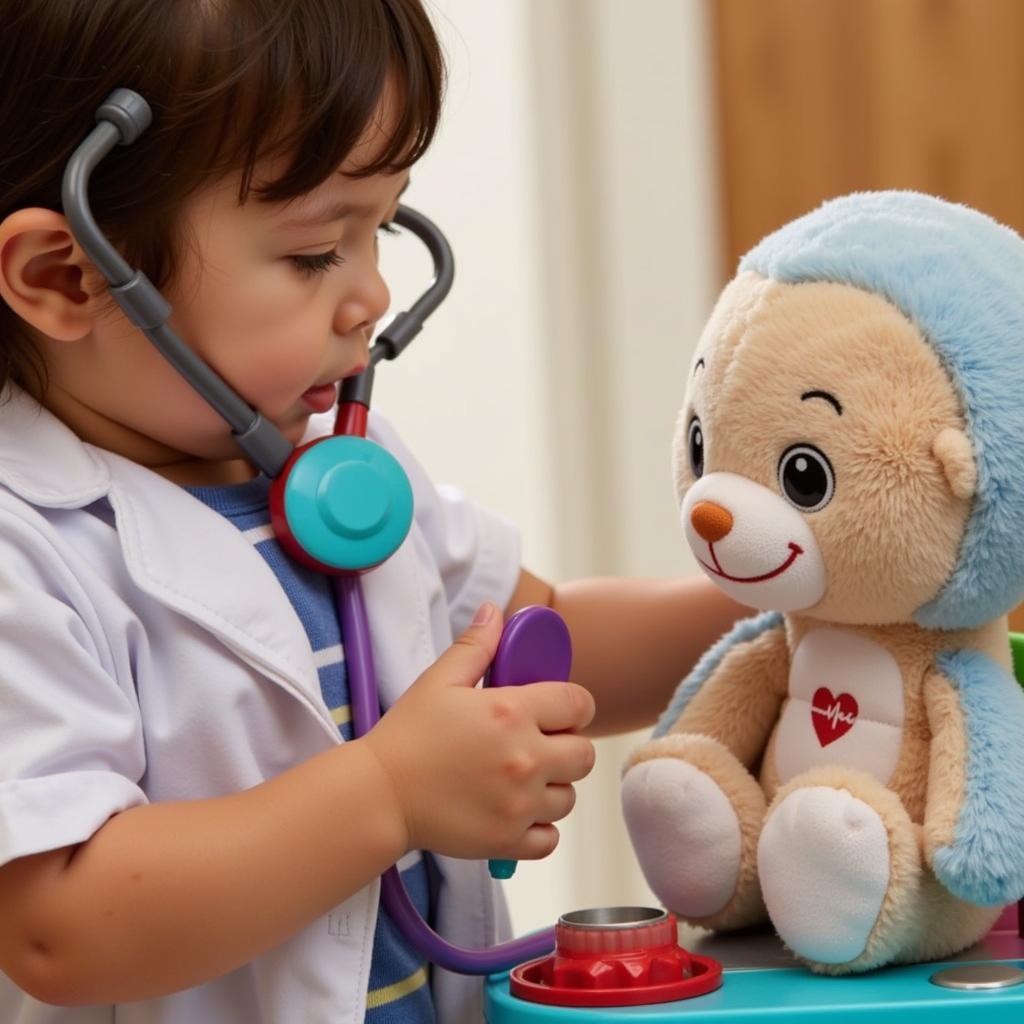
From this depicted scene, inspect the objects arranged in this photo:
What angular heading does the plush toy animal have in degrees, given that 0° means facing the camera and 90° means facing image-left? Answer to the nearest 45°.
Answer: approximately 45°

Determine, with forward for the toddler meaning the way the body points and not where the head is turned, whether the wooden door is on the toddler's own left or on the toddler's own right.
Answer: on the toddler's own left

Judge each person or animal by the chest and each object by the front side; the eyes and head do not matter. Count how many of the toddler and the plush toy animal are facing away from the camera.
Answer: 0

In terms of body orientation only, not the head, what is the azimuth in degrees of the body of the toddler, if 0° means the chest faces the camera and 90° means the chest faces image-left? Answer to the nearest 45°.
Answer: approximately 315°

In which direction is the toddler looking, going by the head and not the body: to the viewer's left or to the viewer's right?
to the viewer's right

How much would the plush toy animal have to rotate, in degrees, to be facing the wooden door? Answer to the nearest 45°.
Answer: approximately 135° to its right

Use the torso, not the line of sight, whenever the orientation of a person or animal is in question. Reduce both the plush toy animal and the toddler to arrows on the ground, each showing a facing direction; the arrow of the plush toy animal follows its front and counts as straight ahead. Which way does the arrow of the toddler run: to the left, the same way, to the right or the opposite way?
to the left
